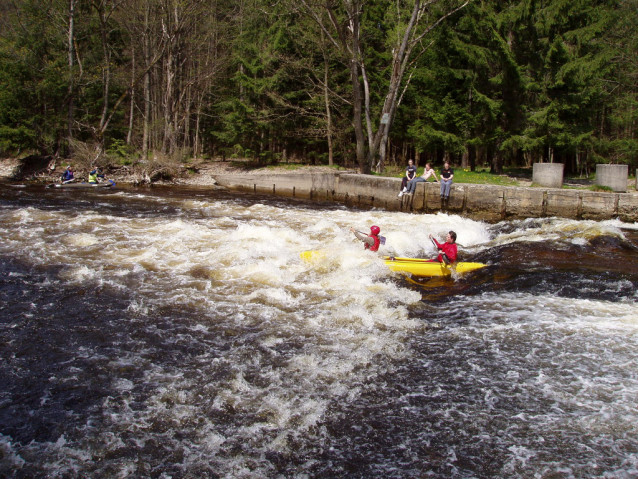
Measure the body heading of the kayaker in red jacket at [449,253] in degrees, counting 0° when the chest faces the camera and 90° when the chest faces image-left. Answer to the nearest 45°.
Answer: approximately 90°

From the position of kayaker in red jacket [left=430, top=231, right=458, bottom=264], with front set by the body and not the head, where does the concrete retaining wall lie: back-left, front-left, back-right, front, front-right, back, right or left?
right

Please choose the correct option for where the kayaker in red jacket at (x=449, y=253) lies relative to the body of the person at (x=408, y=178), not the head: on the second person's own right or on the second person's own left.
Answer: on the second person's own left

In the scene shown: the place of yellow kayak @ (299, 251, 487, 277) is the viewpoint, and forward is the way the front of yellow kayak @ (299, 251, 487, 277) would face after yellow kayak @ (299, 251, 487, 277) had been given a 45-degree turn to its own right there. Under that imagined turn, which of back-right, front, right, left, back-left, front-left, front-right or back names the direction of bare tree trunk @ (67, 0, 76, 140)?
front

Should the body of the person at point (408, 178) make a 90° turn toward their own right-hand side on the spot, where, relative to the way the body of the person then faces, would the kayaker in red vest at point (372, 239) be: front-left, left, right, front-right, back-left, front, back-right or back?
back-left

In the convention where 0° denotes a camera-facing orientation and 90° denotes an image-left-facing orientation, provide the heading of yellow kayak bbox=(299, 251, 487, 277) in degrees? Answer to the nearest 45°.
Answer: approximately 90°

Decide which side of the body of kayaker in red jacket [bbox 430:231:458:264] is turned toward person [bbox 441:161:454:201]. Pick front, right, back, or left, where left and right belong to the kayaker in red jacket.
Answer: right

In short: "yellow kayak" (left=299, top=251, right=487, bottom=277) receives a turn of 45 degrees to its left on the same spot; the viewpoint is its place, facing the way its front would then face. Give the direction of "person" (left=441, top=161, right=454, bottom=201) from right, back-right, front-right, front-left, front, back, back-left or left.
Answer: back-right

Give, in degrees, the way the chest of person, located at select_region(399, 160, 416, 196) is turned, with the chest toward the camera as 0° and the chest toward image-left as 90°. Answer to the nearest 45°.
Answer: approximately 45°

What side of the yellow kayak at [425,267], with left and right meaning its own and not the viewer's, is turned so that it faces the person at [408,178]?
right
